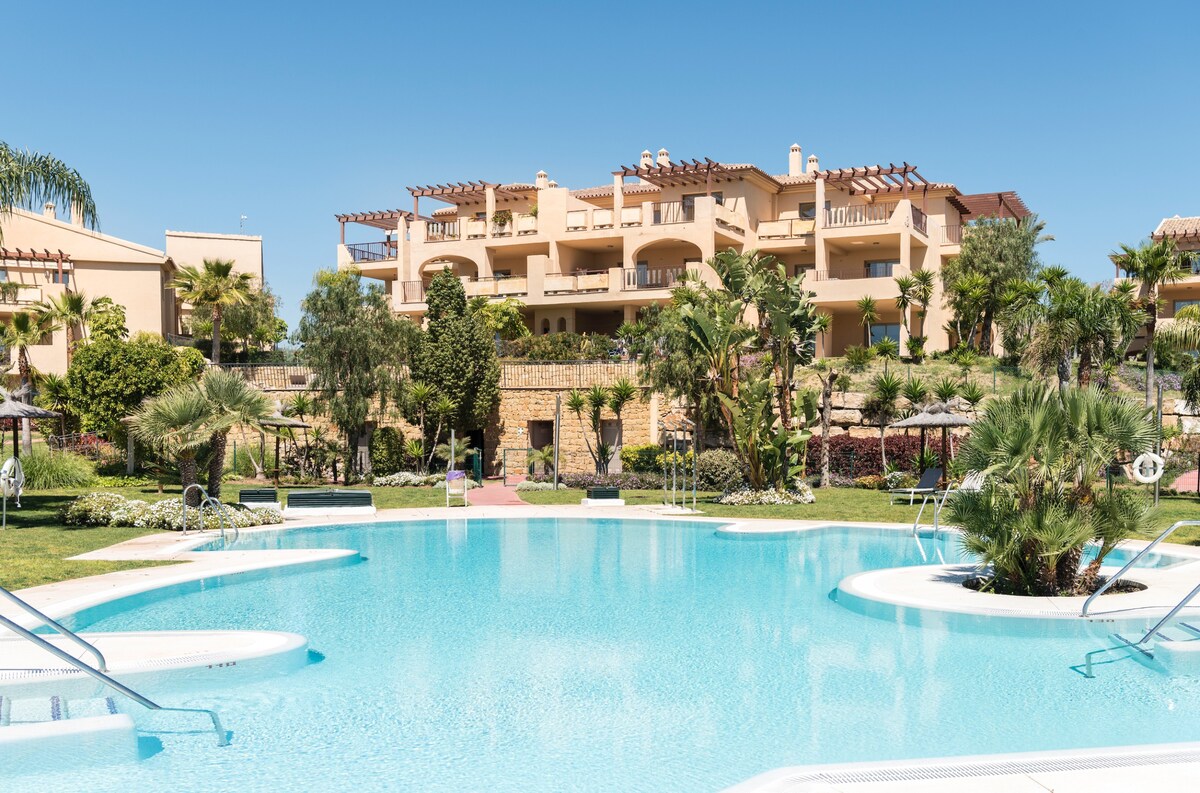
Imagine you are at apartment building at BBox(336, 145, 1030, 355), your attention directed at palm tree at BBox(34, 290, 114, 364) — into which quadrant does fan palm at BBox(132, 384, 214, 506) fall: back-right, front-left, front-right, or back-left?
front-left

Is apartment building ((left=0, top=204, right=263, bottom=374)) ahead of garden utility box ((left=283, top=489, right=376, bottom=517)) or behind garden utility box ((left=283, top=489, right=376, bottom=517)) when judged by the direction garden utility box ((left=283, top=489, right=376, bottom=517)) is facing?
behind

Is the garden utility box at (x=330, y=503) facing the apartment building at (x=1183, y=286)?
no

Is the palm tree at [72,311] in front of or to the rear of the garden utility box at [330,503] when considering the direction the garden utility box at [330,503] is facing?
to the rear

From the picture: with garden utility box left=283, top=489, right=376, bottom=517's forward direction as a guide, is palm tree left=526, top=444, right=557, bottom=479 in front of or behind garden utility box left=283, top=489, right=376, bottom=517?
behind

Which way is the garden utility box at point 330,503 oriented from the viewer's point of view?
toward the camera

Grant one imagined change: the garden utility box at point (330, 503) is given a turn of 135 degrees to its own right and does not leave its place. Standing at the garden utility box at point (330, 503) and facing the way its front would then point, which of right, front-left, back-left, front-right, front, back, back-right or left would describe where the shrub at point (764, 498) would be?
back-right

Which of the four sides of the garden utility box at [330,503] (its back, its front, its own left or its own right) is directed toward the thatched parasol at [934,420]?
left

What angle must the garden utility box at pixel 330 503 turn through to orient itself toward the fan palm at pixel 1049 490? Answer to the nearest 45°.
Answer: approximately 45° to its left

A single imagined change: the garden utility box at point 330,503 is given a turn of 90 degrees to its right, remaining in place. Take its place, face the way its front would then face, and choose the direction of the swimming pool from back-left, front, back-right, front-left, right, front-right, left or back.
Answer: left

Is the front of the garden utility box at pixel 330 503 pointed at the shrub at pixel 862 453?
no

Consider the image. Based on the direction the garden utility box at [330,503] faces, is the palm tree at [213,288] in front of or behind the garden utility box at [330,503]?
behind

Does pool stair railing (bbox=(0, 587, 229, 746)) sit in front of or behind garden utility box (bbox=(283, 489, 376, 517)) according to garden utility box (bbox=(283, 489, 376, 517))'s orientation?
in front

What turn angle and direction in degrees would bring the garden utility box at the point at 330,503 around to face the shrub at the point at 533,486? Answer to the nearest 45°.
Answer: approximately 135° to its left

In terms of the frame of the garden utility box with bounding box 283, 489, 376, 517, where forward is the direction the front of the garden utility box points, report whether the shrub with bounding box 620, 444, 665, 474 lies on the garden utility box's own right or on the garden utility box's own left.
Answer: on the garden utility box's own left

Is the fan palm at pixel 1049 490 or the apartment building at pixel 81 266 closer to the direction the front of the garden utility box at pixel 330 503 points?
the fan palm

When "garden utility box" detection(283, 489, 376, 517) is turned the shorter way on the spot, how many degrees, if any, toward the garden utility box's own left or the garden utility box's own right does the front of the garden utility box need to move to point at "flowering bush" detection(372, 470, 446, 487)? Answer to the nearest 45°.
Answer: approximately 180°
